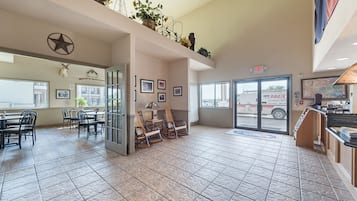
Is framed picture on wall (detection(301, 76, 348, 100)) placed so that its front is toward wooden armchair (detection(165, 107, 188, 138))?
no

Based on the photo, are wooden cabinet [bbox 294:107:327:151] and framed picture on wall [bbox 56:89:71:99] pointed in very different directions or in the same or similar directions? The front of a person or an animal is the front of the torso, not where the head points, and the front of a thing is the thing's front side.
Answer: very different directions

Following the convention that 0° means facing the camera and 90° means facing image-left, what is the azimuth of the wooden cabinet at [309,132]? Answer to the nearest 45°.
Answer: approximately 90°

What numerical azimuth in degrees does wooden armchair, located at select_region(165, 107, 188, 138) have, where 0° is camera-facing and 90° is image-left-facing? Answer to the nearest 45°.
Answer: approximately 315°
